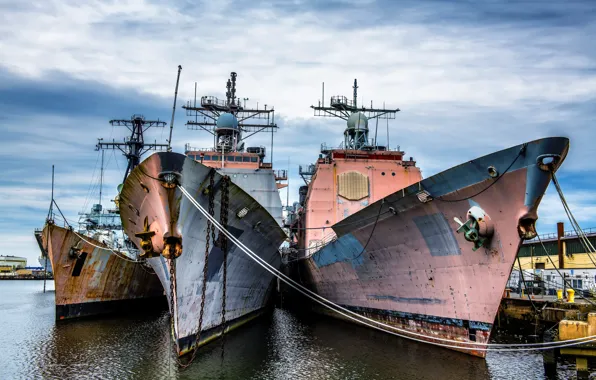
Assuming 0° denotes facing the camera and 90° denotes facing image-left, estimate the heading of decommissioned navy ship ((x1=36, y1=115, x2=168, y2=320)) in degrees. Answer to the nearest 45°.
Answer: approximately 45°

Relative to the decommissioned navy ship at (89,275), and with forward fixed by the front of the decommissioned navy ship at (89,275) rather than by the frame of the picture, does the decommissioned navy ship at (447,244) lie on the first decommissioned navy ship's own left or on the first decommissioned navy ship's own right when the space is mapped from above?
on the first decommissioned navy ship's own left

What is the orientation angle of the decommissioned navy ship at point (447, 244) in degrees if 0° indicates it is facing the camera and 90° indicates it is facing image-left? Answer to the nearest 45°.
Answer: approximately 315°

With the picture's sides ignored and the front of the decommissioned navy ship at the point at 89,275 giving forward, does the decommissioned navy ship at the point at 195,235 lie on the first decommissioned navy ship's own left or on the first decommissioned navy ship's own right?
on the first decommissioned navy ship's own left

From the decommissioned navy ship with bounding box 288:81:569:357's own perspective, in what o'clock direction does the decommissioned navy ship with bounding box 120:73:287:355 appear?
the decommissioned navy ship with bounding box 120:73:287:355 is roughly at 4 o'clock from the decommissioned navy ship with bounding box 288:81:569:357.
